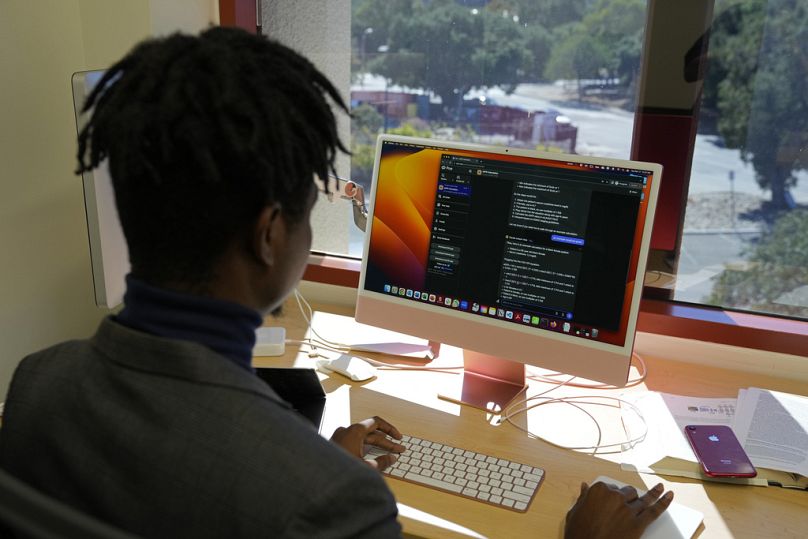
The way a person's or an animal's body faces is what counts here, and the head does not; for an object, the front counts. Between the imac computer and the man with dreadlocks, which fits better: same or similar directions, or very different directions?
very different directions

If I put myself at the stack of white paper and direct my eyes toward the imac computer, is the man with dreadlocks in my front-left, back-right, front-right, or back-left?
front-left

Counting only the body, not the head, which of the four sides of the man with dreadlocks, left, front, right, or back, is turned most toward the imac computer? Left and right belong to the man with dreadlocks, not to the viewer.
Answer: front

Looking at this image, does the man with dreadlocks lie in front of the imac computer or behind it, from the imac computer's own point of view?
in front

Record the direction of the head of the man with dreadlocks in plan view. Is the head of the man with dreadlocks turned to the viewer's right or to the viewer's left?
to the viewer's right

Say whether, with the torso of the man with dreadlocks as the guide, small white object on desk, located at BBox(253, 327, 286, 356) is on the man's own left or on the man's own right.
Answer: on the man's own left

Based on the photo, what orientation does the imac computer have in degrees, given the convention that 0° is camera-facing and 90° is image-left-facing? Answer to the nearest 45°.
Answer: approximately 45°

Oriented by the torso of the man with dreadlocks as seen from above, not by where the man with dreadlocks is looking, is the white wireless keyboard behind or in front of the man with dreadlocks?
in front

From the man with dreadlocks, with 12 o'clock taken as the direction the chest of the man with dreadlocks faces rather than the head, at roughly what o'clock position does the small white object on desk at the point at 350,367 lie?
The small white object on desk is roughly at 11 o'clock from the man with dreadlocks.

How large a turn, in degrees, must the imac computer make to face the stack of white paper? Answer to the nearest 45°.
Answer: approximately 135° to its left

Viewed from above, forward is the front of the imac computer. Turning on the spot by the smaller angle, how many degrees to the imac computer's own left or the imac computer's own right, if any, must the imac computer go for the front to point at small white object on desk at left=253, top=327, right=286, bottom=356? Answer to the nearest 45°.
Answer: approximately 45° to the imac computer's own right
